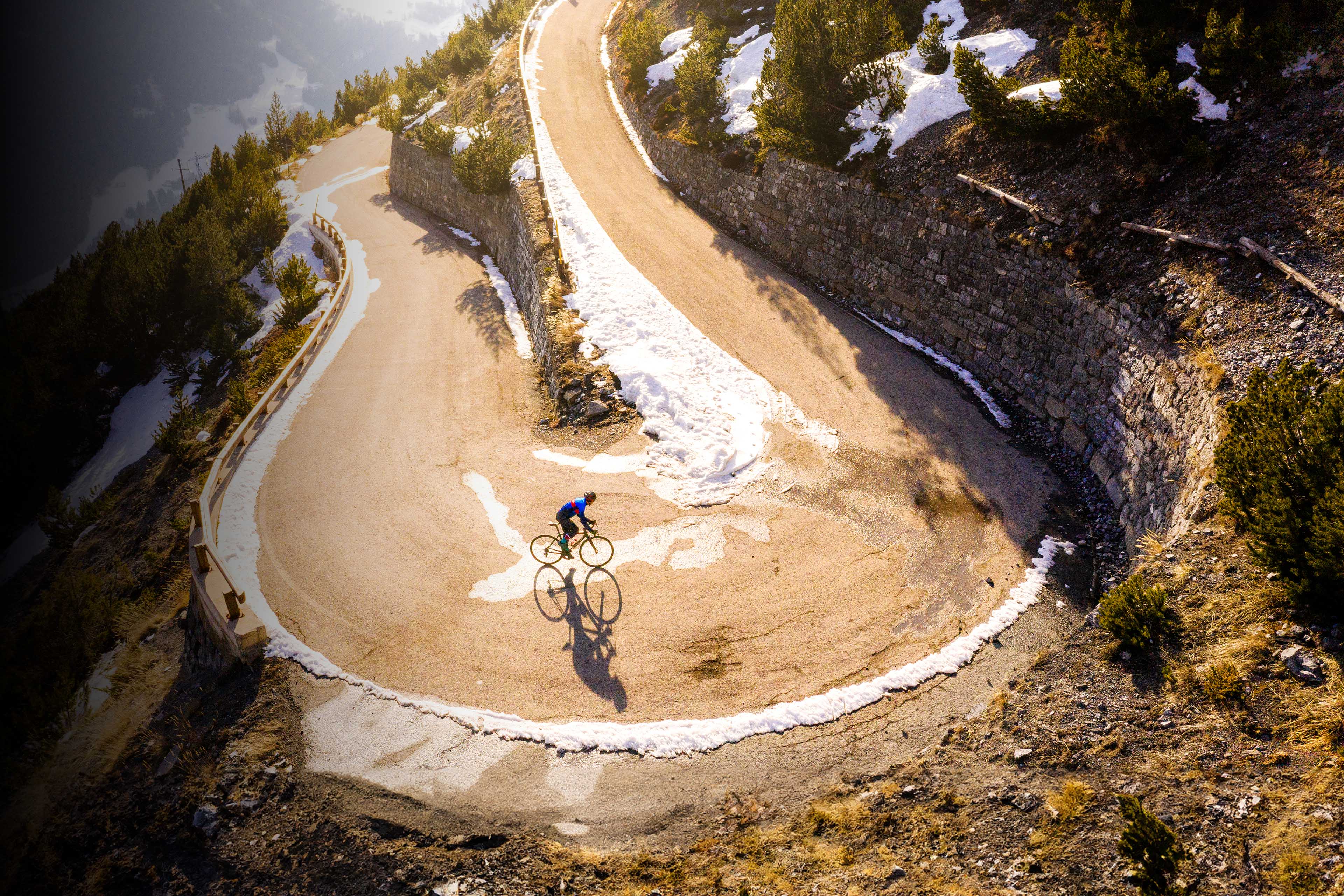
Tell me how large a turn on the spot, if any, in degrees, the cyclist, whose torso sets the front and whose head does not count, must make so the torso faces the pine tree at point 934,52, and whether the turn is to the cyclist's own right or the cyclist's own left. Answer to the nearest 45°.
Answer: approximately 45° to the cyclist's own left

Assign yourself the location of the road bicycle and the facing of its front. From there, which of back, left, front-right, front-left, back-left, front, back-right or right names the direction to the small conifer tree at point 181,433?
back-left

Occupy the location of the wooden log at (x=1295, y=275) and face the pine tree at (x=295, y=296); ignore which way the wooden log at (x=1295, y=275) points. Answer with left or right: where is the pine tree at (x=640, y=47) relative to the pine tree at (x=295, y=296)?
right

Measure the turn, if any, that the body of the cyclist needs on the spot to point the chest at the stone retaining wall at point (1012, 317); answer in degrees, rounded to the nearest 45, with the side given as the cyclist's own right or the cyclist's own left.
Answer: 0° — they already face it

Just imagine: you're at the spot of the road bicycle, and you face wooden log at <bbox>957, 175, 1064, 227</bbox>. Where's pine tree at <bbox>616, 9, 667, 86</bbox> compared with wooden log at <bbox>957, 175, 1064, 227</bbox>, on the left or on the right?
left

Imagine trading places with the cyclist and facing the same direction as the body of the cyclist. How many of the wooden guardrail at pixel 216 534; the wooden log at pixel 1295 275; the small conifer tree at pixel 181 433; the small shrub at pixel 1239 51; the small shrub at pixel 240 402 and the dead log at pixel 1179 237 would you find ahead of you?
3

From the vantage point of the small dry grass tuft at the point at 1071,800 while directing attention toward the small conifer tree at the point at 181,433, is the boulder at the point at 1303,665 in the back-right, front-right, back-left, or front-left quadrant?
back-right

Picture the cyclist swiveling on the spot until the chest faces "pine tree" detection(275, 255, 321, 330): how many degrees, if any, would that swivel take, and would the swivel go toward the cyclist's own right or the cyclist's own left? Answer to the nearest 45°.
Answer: approximately 90° to the cyclist's own left

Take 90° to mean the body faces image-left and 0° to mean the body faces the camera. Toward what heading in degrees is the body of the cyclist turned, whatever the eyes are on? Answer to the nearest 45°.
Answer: approximately 270°

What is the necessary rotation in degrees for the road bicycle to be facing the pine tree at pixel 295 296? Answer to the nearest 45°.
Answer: approximately 90° to its left

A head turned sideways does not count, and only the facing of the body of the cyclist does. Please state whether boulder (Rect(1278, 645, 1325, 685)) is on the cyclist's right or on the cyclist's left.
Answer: on the cyclist's right

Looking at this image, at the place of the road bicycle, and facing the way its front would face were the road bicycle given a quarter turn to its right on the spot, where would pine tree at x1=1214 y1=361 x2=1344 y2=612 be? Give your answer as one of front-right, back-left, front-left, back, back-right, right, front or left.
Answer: front-left

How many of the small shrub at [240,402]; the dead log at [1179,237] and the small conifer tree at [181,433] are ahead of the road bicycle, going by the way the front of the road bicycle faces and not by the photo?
1

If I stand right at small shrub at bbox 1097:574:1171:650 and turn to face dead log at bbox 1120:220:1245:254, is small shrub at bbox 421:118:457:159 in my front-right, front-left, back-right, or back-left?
front-left

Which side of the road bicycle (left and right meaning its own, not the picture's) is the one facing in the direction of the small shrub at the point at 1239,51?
front

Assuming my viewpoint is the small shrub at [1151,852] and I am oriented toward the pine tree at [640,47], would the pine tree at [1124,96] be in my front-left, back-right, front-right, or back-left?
front-right

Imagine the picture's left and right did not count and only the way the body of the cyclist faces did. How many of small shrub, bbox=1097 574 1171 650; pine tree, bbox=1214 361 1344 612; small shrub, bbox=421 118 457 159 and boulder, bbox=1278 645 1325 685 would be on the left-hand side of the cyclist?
1

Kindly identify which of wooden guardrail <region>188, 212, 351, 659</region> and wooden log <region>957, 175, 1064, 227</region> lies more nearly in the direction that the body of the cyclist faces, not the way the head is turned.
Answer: the wooden log

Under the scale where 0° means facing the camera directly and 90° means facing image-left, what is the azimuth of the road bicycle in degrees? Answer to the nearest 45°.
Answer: approximately 270°

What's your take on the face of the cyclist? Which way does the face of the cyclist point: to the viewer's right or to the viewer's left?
to the viewer's right

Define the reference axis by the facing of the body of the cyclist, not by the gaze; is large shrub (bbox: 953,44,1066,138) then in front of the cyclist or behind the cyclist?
in front

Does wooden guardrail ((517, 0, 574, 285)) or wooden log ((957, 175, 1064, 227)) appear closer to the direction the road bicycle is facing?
the wooden log
